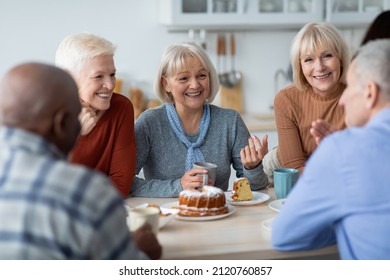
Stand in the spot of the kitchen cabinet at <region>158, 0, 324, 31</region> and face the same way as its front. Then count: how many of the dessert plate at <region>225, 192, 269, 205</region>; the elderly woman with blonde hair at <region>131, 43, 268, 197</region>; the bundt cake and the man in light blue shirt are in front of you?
4

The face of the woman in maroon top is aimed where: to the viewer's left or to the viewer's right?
to the viewer's right

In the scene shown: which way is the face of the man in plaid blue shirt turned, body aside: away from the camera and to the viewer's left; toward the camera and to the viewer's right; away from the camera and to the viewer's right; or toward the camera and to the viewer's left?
away from the camera and to the viewer's right

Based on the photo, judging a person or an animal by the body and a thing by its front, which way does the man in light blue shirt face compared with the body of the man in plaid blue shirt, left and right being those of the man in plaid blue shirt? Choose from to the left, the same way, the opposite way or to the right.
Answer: to the left

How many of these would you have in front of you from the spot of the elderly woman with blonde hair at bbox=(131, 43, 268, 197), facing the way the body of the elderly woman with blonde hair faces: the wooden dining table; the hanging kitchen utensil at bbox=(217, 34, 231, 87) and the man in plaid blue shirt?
2

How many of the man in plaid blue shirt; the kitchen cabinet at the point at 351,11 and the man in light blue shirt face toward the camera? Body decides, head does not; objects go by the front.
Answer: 1

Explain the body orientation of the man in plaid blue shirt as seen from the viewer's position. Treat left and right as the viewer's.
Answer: facing away from the viewer and to the right of the viewer

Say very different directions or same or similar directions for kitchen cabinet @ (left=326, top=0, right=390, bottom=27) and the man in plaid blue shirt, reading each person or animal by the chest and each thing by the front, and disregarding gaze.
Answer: very different directions

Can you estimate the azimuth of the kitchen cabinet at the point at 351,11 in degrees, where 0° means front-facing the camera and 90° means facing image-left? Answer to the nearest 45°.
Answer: approximately 0°

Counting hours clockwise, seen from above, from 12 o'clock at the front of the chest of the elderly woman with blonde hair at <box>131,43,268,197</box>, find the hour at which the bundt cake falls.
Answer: The bundt cake is roughly at 12 o'clock from the elderly woman with blonde hair.

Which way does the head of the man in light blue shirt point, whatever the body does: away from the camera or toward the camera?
away from the camera

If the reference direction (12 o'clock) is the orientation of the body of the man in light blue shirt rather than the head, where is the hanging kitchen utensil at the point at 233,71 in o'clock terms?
The hanging kitchen utensil is roughly at 1 o'clock from the man in light blue shirt.

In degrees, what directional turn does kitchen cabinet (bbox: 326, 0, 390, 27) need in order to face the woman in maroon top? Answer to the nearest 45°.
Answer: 0° — it already faces them

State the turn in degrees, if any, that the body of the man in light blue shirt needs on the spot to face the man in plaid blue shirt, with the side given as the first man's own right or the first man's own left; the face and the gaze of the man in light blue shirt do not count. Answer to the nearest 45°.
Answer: approximately 90° to the first man's own left

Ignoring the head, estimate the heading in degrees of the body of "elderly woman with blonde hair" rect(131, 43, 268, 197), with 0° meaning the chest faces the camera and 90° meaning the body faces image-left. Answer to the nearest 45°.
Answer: approximately 0°

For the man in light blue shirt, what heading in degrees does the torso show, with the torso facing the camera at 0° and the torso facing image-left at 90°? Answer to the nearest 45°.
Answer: approximately 135°
